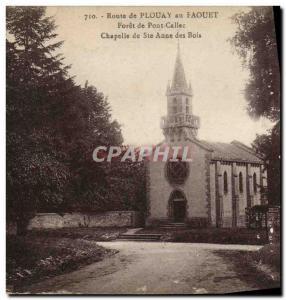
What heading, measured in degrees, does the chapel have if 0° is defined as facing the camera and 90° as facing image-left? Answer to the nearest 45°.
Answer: approximately 45°
